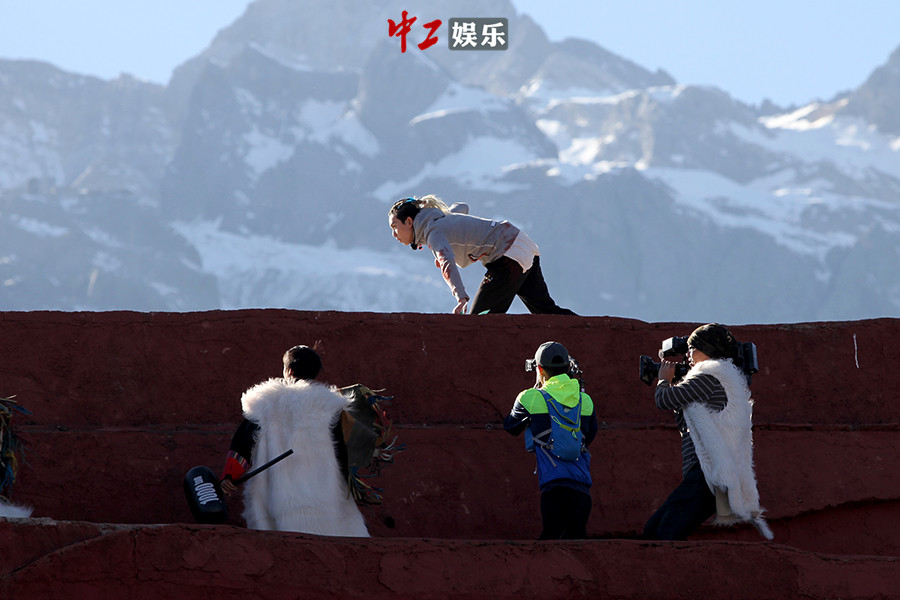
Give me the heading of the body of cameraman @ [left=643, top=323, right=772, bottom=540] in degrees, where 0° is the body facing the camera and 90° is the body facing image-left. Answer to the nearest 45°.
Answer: approximately 90°

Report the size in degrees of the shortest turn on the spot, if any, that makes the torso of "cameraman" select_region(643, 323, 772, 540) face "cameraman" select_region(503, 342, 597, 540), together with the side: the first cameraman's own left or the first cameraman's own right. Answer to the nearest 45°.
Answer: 0° — they already face them

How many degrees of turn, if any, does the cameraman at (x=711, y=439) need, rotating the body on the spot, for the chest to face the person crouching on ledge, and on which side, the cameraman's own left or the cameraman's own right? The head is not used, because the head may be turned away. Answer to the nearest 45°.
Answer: approximately 45° to the cameraman's own right

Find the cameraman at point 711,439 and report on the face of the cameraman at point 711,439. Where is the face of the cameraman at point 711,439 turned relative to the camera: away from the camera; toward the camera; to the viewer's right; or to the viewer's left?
to the viewer's left

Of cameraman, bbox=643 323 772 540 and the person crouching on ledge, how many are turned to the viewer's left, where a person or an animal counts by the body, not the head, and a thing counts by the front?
2

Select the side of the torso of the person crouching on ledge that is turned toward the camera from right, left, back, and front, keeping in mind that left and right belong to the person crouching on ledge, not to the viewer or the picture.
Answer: left

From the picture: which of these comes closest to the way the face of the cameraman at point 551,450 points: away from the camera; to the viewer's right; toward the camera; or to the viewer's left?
away from the camera

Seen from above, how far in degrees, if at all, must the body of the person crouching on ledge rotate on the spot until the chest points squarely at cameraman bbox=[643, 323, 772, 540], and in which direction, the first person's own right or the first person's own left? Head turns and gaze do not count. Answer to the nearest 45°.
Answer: approximately 135° to the first person's own left
